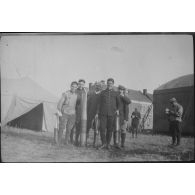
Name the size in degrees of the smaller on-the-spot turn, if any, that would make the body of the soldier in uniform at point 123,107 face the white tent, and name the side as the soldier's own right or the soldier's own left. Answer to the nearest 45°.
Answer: approximately 135° to the soldier's own right

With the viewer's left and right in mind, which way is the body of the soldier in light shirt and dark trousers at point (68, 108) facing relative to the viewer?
facing the viewer and to the right of the viewer

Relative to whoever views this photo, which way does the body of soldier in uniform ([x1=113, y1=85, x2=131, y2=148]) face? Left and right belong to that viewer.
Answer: facing the viewer and to the left of the viewer

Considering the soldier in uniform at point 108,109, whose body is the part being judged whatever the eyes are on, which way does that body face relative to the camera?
toward the camera
